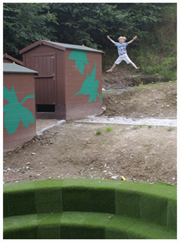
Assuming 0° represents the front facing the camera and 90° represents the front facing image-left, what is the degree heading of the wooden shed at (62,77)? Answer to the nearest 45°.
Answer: approximately 45°
